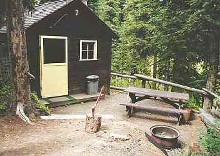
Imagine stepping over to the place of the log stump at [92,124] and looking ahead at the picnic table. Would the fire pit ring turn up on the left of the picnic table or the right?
right

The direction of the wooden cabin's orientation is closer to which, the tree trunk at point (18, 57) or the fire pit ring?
the fire pit ring

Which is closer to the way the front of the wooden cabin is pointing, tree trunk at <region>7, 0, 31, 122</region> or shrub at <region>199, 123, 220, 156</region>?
the shrub

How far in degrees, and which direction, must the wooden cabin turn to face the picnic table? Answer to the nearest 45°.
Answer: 0° — it already faces it

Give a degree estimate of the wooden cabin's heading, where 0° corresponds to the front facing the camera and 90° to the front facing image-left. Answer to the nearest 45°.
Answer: approximately 315°

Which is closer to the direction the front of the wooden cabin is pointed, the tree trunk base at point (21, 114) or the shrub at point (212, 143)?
the shrub

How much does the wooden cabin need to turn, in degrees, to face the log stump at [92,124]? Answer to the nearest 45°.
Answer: approximately 45° to its right

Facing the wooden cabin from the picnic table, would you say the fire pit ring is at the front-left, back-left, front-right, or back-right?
back-left

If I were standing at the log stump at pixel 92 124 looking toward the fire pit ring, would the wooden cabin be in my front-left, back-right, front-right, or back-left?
back-left

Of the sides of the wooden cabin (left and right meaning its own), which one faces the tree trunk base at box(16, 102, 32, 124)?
front

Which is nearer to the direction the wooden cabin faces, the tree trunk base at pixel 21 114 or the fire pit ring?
the fire pit ring
